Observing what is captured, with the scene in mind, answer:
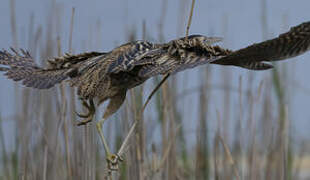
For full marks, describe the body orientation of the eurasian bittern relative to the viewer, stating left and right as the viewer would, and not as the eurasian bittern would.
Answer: facing away from the viewer and to the right of the viewer
